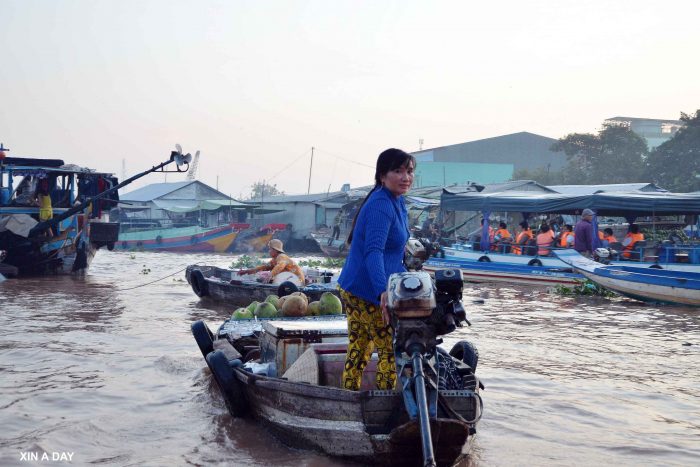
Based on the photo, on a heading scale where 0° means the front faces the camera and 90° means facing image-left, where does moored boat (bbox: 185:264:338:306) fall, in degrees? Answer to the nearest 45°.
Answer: approximately 90°

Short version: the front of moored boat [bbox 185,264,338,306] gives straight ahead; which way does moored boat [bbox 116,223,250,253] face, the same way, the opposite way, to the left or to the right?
the opposite way

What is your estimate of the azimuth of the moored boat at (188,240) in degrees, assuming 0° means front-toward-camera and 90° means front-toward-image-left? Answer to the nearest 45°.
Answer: approximately 270°

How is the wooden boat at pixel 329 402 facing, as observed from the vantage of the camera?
facing away from the viewer and to the left of the viewer

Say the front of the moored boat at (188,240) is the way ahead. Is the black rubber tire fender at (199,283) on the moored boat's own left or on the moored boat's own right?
on the moored boat's own right

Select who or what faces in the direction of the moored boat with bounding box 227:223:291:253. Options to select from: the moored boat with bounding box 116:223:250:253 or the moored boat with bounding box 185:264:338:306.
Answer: the moored boat with bounding box 116:223:250:253

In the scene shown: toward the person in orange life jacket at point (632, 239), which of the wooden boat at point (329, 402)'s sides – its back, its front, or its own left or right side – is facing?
right

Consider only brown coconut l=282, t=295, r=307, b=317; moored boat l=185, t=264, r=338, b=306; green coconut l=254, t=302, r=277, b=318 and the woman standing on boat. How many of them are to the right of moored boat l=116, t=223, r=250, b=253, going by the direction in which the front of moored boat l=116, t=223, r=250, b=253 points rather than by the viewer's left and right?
4

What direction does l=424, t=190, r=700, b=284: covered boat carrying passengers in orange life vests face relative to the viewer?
to the viewer's left

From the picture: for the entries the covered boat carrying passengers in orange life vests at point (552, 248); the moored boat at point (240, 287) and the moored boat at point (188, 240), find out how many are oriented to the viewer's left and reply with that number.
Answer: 2
